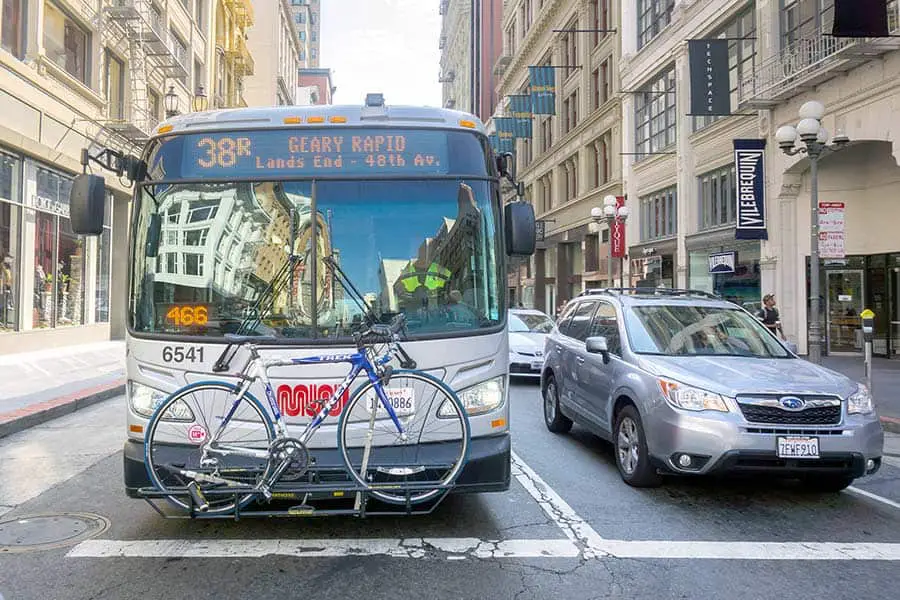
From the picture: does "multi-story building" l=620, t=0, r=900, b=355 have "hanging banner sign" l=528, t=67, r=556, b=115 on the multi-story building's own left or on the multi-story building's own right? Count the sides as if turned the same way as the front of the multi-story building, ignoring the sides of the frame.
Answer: on the multi-story building's own right

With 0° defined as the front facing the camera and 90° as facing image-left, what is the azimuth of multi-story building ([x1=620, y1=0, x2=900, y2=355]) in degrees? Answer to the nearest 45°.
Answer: approximately 45°

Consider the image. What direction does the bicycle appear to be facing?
to the viewer's right

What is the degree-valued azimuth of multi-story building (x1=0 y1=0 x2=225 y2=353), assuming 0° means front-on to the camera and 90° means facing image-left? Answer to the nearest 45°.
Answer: approximately 315°

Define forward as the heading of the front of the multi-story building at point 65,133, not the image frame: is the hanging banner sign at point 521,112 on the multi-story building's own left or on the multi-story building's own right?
on the multi-story building's own left

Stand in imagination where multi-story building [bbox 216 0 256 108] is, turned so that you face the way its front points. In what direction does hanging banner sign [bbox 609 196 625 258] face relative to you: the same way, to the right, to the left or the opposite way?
to the right

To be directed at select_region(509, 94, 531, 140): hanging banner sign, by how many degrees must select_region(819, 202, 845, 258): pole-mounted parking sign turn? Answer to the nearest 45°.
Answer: approximately 135° to its right

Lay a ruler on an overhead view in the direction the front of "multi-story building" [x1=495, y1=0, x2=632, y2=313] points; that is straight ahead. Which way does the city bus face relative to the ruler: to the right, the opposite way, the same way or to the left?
to the left

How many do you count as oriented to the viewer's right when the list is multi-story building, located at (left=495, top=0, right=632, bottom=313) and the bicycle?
1
